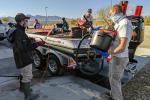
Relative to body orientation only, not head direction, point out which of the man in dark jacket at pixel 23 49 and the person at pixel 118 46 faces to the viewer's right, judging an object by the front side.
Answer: the man in dark jacket

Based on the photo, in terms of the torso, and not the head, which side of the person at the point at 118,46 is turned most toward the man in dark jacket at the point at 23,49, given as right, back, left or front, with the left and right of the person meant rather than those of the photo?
front

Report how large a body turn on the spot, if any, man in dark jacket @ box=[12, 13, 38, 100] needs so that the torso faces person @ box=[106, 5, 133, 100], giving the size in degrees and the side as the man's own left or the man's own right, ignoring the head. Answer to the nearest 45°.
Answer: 0° — they already face them

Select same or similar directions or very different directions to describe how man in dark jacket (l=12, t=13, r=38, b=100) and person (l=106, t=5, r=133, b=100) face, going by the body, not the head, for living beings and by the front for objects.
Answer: very different directions

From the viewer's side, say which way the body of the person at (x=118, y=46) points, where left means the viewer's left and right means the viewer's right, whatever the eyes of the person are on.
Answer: facing to the left of the viewer

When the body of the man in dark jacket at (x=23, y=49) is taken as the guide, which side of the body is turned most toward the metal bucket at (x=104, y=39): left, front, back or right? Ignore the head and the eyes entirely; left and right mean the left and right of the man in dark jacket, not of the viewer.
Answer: front

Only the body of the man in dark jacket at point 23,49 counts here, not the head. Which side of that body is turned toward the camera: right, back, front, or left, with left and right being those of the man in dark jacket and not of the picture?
right

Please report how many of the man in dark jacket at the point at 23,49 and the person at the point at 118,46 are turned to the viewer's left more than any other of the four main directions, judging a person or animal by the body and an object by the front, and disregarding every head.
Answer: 1
